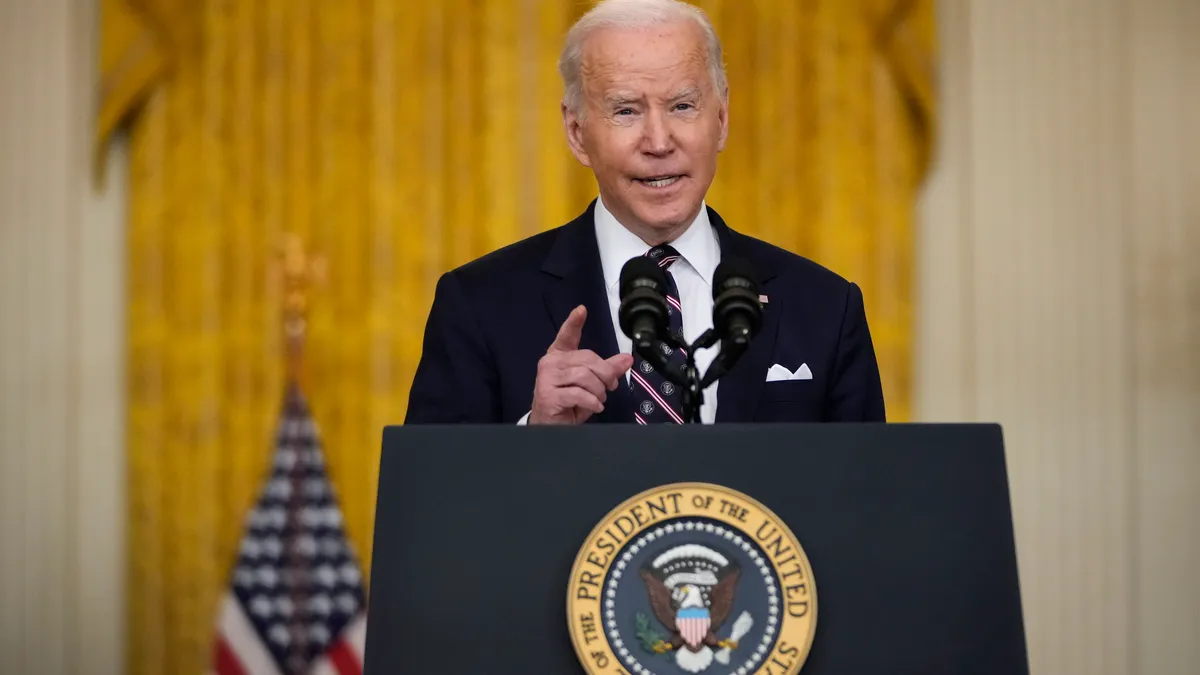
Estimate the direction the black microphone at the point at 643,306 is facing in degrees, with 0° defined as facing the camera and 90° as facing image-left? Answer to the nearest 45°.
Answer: approximately 180°

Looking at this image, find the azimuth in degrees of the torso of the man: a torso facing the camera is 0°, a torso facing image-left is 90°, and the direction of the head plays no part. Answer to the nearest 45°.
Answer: approximately 0°

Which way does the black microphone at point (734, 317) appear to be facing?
away from the camera

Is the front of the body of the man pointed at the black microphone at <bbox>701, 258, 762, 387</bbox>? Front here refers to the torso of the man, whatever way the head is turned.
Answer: yes

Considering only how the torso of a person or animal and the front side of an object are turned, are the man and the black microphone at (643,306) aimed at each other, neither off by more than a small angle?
yes

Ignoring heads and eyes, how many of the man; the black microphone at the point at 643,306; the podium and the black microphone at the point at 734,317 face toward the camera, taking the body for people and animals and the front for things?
2

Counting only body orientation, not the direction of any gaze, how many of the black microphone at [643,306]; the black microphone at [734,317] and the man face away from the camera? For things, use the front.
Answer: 2

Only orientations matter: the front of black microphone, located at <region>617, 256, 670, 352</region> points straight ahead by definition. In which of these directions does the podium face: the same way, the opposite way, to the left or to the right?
the opposite way

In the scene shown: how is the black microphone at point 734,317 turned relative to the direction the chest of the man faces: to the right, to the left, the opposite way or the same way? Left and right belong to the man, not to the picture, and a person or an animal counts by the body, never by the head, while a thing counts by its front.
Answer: the opposite way

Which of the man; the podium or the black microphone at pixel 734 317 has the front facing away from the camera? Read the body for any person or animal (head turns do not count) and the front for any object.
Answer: the black microphone

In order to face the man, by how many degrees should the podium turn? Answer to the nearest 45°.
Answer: approximately 180°
